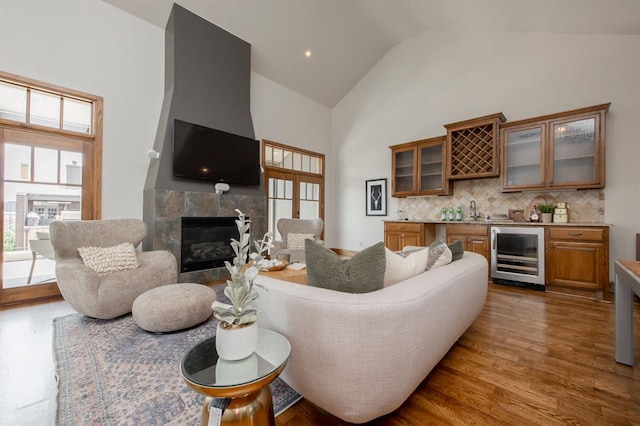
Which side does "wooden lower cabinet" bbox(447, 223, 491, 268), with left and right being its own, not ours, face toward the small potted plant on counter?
left

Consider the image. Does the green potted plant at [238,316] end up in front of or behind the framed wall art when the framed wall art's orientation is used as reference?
in front

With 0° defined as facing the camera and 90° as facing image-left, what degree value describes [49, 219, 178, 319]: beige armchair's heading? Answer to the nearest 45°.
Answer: approximately 315°

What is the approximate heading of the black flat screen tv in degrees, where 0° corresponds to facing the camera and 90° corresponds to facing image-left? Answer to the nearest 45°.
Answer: approximately 315°

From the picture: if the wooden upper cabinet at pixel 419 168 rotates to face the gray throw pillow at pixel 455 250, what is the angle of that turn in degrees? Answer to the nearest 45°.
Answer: approximately 45° to its left

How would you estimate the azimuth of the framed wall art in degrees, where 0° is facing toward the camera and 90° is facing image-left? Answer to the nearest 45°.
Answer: approximately 45°
